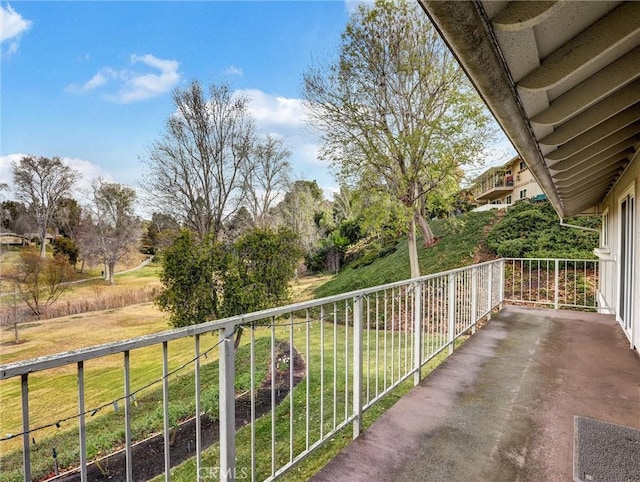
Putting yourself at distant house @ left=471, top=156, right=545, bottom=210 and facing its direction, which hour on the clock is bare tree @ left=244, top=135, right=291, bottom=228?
The bare tree is roughly at 12 o'clock from the distant house.

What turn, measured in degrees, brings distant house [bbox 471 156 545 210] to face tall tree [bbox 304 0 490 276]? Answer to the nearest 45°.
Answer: approximately 45° to its left

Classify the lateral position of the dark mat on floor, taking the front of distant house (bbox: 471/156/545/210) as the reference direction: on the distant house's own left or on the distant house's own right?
on the distant house's own left

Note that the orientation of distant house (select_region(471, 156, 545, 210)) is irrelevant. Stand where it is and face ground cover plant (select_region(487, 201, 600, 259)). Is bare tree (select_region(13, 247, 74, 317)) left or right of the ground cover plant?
right

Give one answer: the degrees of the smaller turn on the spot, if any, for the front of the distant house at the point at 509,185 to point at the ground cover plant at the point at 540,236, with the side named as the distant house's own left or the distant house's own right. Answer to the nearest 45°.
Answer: approximately 45° to the distant house's own left

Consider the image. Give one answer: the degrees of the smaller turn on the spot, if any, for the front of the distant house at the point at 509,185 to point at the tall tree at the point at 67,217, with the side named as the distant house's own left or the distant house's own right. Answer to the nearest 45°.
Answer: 0° — it already faces it

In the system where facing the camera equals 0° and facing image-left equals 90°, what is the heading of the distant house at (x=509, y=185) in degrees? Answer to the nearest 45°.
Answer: approximately 45°

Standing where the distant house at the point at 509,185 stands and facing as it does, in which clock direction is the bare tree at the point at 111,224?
The bare tree is roughly at 12 o'clock from the distant house.

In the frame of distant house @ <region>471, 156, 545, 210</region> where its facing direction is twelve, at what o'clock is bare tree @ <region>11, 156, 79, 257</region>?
The bare tree is roughly at 12 o'clock from the distant house.
